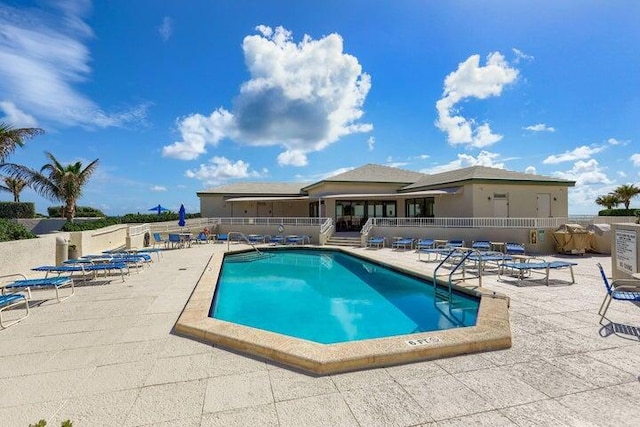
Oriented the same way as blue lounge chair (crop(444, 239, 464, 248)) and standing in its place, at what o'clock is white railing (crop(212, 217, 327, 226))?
The white railing is roughly at 2 o'clock from the blue lounge chair.

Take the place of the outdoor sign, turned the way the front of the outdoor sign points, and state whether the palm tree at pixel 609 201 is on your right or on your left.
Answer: on your right

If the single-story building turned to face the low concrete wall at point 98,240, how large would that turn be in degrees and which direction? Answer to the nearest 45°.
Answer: approximately 45° to its right

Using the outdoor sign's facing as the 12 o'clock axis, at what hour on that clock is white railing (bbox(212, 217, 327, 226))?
The white railing is roughly at 2 o'clock from the outdoor sign.

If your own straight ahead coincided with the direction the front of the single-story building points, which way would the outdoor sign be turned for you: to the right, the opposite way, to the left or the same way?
to the right

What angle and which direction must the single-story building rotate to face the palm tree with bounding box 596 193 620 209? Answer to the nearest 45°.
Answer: approximately 135° to its left

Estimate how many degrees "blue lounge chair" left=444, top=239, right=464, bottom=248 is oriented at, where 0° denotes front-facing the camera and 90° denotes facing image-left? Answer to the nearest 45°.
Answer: approximately 45°
